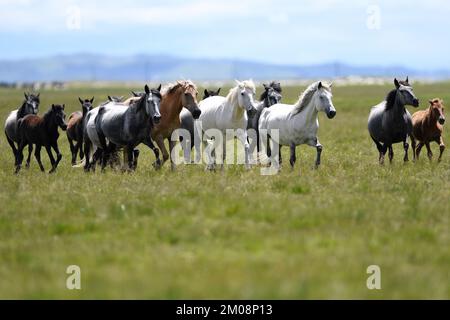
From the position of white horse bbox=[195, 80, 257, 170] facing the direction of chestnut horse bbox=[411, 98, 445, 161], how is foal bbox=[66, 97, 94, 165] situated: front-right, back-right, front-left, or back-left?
back-left

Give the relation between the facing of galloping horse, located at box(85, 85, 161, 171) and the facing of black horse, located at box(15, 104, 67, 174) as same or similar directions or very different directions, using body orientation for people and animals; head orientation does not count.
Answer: same or similar directions

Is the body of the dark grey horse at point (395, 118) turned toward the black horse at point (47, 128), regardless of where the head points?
no

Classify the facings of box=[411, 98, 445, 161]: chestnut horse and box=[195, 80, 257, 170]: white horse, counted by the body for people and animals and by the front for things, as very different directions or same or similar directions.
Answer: same or similar directions

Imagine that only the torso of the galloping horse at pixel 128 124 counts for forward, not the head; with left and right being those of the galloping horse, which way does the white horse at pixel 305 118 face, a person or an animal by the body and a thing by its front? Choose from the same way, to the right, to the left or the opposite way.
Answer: the same way

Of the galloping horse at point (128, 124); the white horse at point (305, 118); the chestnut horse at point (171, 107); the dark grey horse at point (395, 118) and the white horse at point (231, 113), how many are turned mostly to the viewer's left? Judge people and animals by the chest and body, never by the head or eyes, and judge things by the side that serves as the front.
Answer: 0

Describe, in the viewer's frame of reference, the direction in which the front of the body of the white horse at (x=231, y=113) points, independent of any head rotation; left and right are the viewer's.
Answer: facing the viewer and to the right of the viewer

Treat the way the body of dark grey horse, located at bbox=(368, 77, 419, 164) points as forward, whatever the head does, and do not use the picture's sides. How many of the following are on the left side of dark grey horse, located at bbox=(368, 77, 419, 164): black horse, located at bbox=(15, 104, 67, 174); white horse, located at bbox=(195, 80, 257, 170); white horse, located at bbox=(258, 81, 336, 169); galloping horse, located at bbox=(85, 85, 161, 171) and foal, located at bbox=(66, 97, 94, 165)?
0

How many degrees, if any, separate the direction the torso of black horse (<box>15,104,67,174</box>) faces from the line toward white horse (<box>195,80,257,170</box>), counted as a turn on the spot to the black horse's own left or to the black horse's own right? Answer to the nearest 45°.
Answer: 0° — it already faces it

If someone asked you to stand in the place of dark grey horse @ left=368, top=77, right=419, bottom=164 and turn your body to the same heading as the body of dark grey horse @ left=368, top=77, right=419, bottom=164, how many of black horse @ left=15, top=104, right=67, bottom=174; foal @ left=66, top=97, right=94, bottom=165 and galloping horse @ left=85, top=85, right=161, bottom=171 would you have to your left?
0

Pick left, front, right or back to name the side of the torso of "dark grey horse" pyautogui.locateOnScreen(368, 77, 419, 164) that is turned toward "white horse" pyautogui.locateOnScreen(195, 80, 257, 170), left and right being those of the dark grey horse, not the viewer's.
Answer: right

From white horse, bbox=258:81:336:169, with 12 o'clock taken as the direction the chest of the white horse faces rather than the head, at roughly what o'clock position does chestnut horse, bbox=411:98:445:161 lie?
The chestnut horse is roughly at 9 o'clock from the white horse.

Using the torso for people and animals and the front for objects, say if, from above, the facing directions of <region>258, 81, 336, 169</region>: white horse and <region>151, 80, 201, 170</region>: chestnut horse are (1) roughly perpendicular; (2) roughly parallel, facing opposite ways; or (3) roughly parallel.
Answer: roughly parallel

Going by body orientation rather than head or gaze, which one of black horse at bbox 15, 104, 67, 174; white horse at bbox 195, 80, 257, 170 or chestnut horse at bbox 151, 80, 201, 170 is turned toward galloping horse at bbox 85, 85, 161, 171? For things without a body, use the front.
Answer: the black horse

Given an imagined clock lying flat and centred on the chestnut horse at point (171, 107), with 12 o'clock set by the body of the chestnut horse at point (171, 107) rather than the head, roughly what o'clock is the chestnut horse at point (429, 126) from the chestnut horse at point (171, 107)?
the chestnut horse at point (429, 126) is roughly at 10 o'clock from the chestnut horse at point (171, 107).

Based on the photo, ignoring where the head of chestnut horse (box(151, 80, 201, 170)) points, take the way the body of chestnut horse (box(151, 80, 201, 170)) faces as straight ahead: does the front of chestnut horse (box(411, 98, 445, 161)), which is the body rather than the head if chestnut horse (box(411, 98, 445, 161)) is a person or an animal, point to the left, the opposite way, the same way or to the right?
the same way

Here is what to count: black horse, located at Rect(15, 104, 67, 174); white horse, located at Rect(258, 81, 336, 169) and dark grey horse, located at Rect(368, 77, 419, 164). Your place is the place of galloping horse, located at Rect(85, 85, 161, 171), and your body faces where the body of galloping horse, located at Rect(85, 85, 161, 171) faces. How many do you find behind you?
1

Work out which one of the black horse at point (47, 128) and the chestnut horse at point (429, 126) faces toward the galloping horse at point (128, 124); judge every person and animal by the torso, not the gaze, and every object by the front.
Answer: the black horse

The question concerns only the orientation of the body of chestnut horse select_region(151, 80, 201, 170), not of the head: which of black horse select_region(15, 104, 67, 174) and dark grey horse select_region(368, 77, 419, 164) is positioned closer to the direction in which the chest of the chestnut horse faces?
the dark grey horse

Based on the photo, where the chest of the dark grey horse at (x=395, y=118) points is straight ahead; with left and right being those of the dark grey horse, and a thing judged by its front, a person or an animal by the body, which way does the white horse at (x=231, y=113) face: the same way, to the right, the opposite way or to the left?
the same way

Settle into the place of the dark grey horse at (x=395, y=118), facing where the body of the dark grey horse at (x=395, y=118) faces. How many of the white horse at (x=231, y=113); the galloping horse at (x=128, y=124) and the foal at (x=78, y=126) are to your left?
0
